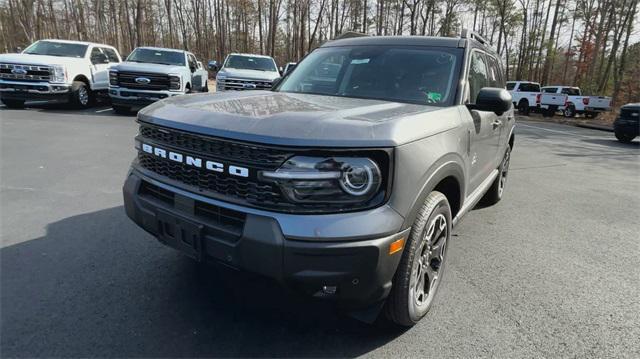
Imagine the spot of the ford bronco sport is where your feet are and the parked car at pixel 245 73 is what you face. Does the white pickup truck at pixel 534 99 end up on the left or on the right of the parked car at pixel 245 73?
right

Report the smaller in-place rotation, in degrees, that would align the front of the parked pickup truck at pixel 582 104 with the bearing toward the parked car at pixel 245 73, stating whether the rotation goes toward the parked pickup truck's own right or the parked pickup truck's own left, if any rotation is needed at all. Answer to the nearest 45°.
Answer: approximately 90° to the parked pickup truck's own left

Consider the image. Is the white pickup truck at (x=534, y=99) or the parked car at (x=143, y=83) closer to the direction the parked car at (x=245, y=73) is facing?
the parked car

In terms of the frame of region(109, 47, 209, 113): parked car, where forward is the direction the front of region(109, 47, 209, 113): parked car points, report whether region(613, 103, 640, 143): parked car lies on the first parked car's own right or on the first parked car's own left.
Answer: on the first parked car's own left

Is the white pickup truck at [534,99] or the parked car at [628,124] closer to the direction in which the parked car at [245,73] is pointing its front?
the parked car

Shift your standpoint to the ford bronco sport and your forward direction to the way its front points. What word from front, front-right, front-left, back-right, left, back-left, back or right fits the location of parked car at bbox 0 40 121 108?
right

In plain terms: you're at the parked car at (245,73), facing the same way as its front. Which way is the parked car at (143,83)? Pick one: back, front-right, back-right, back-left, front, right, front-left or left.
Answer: front-right

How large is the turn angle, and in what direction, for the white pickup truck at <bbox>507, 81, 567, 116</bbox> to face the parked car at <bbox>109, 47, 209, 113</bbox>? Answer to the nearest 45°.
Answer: approximately 90° to its left

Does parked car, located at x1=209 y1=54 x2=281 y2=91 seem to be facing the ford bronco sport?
yes
